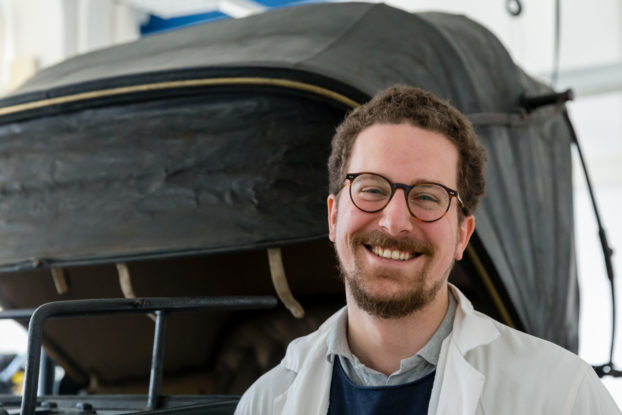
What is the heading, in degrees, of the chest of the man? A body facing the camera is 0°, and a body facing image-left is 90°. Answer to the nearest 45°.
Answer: approximately 0°

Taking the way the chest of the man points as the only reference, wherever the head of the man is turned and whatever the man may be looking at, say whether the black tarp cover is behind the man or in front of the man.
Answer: behind
